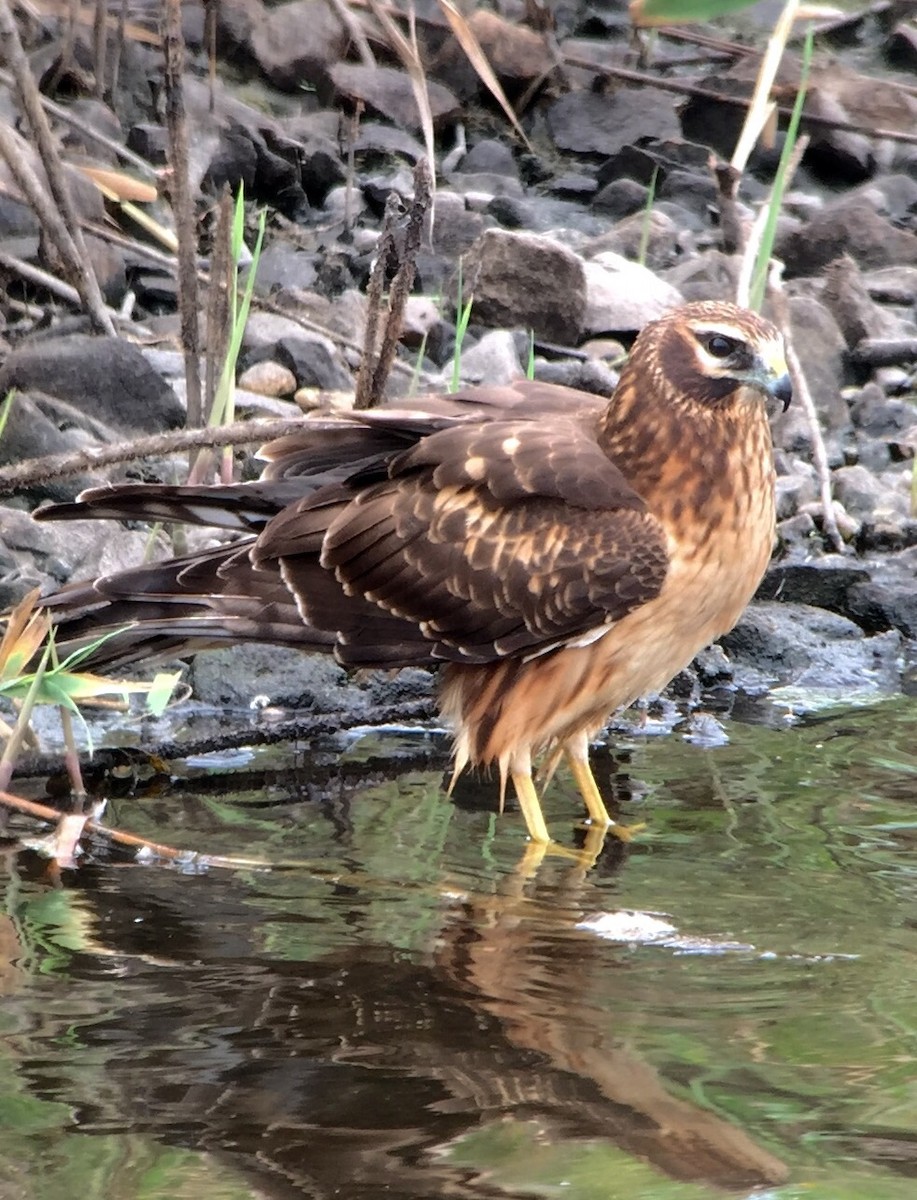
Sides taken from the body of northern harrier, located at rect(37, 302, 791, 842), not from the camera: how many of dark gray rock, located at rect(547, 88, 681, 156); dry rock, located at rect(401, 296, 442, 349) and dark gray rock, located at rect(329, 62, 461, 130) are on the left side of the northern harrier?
3

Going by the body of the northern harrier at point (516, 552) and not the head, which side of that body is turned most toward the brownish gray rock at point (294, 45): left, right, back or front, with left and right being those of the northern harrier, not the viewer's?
left

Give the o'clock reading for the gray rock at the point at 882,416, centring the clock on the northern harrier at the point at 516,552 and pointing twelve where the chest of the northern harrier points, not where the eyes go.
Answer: The gray rock is roughly at 10 o'clock from the northern harrier.

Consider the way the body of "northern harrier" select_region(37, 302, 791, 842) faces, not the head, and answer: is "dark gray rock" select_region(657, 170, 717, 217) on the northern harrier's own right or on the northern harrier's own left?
on the northern harrier's own left

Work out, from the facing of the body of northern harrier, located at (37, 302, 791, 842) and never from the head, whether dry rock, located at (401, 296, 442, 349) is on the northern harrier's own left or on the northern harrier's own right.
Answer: on the northern harrier's own left

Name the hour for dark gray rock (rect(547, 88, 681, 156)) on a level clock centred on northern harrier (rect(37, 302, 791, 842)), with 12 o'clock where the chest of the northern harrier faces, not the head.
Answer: The dark gray rock is roughly at 9 o'clock from the northern harrier.

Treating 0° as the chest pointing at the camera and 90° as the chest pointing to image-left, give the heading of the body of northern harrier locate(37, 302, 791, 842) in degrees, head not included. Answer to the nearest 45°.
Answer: approximately 270°

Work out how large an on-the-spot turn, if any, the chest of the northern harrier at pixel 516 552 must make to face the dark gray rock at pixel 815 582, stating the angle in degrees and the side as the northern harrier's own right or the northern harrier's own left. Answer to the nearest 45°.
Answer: approximately 45° to the northern harrier's own left

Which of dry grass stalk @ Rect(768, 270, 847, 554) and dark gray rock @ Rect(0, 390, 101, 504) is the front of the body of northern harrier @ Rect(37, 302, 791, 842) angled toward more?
the dry grass stalk

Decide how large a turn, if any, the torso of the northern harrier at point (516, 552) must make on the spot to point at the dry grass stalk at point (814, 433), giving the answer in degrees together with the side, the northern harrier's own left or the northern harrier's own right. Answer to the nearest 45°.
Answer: approximately 45° to the northern harrier's own left
